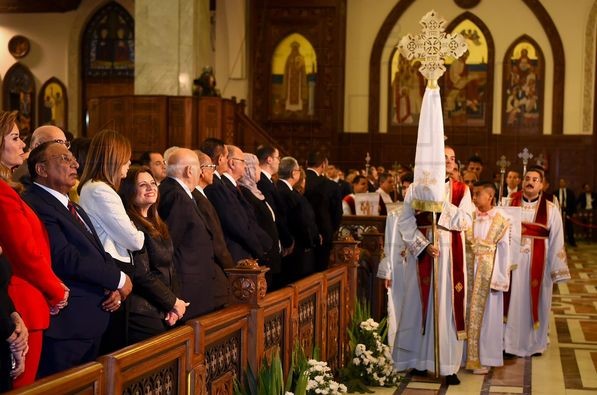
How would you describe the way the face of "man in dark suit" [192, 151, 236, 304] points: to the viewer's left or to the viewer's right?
to the viewer's right

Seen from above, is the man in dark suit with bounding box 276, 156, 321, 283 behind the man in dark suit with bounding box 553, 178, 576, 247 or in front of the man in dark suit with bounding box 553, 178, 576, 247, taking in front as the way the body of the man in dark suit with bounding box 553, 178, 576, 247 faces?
in front

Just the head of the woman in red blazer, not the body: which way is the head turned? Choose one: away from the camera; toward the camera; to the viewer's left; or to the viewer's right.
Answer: to the viewer's right

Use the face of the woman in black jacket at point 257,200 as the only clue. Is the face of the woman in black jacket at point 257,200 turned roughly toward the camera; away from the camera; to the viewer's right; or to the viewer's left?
to the viewer's right

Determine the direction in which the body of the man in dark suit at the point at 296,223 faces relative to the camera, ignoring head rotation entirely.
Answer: to the viewer's right

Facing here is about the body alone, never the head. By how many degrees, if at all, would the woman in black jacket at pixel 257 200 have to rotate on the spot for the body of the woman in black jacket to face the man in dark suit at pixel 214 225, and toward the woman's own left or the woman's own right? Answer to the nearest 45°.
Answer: approximately 90° to the woman's own right

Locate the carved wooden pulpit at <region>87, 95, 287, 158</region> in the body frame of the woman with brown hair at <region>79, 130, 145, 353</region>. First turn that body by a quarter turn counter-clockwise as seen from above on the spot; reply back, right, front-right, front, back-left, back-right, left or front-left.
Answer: front

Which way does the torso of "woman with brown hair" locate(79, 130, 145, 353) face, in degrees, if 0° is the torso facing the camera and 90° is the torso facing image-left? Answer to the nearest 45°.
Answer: approximately 270°

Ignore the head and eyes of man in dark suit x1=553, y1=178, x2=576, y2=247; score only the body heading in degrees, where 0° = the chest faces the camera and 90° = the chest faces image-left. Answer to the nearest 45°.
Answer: approximately 45°

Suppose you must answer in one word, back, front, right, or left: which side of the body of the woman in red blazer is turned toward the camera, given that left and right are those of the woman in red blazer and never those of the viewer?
right

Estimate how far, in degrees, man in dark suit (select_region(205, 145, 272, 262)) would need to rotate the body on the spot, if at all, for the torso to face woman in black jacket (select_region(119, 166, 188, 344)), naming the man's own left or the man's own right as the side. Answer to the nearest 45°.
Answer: approximately 90° to the man's own right

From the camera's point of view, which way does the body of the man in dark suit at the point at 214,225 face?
to the viewer's right
